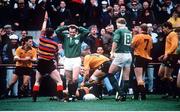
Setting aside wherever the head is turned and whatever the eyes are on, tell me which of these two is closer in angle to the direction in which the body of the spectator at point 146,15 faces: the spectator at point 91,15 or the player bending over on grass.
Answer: the player bending over on grass

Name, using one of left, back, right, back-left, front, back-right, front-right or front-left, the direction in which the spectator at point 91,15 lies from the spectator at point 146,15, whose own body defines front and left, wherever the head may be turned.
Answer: right

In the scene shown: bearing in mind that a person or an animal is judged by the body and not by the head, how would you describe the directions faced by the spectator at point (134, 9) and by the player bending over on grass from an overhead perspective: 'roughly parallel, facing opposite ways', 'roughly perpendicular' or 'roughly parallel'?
roughly perpendicular

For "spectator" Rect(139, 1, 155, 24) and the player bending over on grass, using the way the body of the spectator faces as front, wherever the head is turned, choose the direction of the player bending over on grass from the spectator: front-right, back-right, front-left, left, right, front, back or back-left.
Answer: front-right

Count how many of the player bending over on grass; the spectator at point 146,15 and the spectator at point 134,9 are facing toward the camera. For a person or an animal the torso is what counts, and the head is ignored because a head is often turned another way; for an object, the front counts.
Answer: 2

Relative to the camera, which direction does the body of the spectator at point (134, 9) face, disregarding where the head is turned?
toward the camera

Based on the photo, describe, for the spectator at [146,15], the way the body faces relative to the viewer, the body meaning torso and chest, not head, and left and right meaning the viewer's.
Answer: facing the viewer

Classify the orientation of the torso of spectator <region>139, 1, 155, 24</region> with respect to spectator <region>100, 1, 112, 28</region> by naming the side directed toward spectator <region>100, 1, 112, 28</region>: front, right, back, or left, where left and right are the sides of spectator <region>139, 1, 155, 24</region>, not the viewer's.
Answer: right

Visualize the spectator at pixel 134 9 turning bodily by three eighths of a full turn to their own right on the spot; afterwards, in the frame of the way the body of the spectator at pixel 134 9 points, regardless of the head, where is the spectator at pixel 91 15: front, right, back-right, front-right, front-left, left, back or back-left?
front-left
